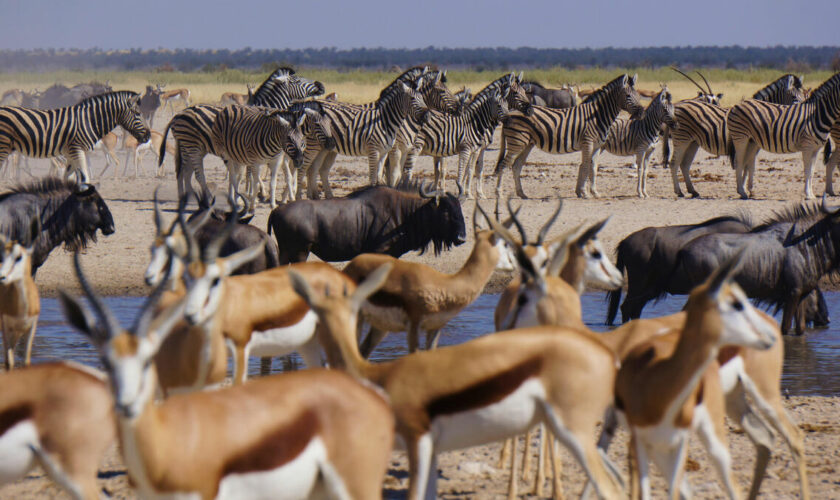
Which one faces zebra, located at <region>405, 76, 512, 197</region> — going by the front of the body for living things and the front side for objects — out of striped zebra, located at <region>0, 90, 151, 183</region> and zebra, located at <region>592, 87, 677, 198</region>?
the striped zebra

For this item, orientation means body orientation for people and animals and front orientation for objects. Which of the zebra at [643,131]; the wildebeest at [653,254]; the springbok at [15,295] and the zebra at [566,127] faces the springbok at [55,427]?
the springbok at [15,295]

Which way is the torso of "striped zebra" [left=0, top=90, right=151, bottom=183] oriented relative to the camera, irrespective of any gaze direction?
to the viewer's right

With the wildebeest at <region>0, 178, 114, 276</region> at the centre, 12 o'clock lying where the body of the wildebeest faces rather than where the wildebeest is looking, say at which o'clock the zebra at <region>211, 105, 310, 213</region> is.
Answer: The zebra is roughly at 10 o'clock from the wildebeest.

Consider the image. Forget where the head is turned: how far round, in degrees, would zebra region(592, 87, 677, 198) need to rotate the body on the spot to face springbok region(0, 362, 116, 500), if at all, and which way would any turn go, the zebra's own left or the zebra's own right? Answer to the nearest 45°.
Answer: approximately 90° to the zebra's own right

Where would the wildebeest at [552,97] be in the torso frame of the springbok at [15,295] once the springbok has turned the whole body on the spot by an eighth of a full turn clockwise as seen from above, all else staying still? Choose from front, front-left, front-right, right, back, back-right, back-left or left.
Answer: back

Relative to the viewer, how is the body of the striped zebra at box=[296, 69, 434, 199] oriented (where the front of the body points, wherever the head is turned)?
to the viewer's right

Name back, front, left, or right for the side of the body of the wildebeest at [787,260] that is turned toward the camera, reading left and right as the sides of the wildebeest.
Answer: right

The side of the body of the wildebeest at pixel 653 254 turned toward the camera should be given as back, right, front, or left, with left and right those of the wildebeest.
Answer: right

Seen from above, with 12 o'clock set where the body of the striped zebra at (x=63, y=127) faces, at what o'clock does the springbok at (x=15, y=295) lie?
The springbok is roughly at 3 o'clock from the striped zebra.

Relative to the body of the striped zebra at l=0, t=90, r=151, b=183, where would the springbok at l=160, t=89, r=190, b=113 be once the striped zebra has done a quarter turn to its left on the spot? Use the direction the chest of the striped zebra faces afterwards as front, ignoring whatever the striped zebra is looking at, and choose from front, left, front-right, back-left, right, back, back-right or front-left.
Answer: front

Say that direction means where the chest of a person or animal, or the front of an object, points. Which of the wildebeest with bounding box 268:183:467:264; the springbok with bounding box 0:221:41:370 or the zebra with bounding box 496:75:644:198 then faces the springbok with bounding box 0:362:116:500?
the springbok with bounding box 0:221:41:370

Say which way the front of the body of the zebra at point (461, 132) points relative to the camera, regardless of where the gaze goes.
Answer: to the viewer's right

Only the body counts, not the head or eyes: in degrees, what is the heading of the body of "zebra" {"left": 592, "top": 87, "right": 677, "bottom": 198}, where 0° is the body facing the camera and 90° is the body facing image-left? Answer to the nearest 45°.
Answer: approximately 270°

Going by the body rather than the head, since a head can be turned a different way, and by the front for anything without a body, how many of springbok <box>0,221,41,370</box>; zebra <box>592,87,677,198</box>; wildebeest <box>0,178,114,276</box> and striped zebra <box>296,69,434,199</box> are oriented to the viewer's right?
3
